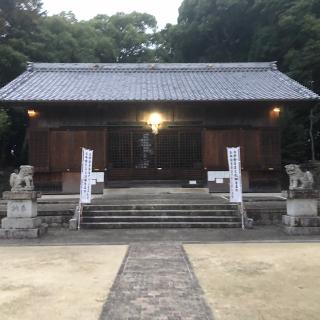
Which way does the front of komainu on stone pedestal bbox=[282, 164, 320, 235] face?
to the viewer's left

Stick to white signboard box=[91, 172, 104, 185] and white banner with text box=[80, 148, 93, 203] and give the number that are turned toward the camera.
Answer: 2

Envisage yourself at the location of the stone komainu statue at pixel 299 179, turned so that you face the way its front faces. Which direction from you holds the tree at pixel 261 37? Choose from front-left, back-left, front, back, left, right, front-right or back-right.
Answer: right

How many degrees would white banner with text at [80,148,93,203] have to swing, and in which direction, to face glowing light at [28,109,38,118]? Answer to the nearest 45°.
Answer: approximately 135° to its right

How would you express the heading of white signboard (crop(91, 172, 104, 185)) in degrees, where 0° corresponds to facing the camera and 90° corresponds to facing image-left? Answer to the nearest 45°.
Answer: approximately 0°

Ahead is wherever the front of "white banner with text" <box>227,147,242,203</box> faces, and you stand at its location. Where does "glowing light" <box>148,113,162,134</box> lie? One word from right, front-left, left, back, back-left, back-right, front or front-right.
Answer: back-right

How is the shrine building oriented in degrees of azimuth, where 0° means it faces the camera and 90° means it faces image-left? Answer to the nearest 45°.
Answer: approximately 0°

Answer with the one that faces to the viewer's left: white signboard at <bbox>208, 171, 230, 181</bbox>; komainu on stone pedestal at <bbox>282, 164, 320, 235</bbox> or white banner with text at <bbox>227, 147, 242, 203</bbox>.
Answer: the komainu on stone pedestal

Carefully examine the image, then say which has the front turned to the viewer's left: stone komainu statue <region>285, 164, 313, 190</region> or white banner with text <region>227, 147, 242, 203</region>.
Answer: the stone komainu statue
